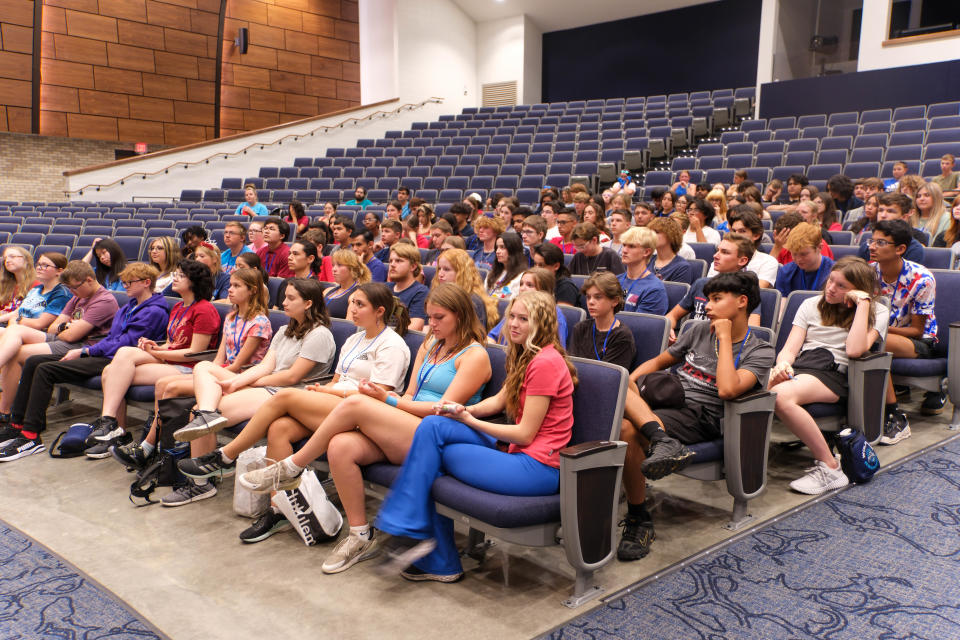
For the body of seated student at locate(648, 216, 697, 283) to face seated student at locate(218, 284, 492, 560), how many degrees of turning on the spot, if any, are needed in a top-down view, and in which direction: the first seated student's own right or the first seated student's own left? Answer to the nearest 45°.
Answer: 0° — they already face them

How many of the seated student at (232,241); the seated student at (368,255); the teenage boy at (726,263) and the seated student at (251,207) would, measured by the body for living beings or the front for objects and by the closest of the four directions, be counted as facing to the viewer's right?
0

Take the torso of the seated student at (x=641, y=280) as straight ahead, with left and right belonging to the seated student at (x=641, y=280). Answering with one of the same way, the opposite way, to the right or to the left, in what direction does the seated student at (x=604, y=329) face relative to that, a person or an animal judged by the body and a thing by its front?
the same way

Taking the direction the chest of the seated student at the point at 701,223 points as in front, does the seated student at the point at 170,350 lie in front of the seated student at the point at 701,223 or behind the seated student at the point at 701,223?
in front

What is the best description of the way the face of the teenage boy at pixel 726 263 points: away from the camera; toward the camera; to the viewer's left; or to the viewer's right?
to the viewer's left

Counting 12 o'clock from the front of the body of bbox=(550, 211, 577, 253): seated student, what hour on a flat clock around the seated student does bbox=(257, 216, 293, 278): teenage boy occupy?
The teenage boy is roughly at 1 o'clock from the seated student.

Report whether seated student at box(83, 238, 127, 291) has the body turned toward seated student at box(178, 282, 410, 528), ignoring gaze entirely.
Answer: no

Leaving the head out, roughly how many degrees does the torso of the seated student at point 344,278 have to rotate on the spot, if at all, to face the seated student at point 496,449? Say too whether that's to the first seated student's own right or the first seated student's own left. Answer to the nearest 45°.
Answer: approximately 45° to the first seated student's own left

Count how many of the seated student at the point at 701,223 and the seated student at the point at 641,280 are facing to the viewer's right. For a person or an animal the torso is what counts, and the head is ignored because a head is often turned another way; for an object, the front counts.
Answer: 0

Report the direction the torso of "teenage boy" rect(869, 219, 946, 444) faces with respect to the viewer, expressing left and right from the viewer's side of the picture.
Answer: facing the viewer and to the left of the viewer

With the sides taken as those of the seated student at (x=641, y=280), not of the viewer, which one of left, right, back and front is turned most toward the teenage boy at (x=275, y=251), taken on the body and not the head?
right

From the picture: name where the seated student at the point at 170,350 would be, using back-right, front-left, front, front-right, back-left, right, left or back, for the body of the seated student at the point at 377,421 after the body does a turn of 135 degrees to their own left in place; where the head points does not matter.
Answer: back-left

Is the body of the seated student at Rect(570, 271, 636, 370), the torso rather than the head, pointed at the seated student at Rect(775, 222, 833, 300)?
no

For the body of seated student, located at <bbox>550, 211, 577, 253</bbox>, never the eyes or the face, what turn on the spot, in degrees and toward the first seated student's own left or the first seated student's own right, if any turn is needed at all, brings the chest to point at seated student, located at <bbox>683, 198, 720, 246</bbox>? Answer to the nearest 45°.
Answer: approximately 135° to the first seated student's own left

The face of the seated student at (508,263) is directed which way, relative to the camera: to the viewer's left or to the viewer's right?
to the viewer's left

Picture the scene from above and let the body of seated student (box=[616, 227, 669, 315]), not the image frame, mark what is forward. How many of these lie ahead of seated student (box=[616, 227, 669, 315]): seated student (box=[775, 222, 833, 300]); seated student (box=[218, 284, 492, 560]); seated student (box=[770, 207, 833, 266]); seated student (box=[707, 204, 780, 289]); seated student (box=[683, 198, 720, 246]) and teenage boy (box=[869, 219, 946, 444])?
1

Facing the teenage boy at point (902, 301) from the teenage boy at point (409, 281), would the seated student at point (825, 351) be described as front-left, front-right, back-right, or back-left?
front-right
